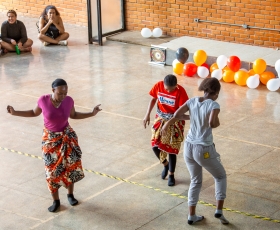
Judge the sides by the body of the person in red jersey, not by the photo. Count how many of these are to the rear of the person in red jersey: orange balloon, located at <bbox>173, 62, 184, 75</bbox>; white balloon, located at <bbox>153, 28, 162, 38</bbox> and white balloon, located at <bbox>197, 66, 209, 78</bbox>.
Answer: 3

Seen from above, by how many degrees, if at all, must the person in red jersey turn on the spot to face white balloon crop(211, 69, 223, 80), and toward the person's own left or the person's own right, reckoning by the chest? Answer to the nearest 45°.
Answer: approximately 180°

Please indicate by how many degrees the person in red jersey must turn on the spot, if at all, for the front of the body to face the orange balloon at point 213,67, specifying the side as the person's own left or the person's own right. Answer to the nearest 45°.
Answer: approximately 180°

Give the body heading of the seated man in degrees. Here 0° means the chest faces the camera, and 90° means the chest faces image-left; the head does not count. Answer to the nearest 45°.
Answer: approximately 0°

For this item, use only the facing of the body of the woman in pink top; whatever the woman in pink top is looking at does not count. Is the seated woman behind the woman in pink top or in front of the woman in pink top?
behind

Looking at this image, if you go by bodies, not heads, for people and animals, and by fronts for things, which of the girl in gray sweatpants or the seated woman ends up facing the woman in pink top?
the seated woman
